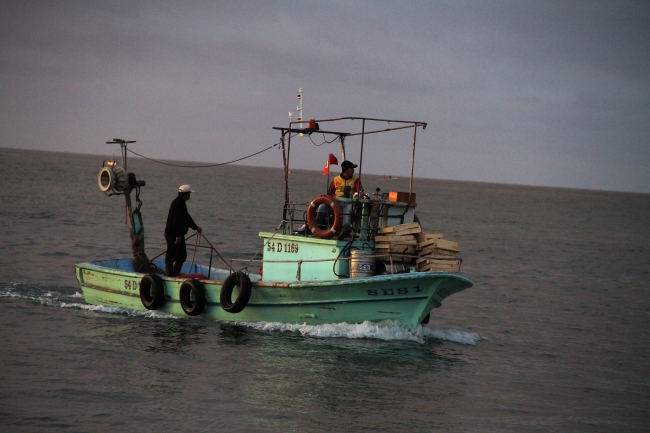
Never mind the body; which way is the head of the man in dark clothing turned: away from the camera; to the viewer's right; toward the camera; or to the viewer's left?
to the viewer's right

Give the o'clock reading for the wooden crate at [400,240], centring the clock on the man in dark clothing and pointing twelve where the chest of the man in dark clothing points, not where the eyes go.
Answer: The wooden crate is roughly at 1 o'clock from the man in dark clothing.

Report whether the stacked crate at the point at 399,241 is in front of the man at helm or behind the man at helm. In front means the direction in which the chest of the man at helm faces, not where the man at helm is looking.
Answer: in front

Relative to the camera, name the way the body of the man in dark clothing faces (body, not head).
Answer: to the viewer's right

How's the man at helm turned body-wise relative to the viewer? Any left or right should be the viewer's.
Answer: facing the viewer and to the right of the viewer

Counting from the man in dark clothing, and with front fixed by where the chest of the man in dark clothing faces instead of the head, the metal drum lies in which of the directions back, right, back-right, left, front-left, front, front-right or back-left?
front-right

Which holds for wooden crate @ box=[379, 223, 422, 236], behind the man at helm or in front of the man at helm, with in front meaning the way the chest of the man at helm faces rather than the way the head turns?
in front

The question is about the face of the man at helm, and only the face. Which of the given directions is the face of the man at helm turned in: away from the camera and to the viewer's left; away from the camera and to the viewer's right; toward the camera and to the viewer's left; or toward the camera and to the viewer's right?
toward the camera and to the viewer's right
